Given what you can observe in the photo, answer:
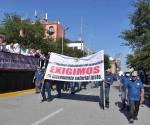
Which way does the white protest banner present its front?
toward the camera

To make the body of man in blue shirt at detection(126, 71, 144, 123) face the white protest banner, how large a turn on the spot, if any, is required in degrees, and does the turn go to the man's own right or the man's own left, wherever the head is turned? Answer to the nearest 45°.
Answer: approximately 135° to the man's own right

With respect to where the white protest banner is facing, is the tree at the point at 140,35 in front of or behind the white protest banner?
behind

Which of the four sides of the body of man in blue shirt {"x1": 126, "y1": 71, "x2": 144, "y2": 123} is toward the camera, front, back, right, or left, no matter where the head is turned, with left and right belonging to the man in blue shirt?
front

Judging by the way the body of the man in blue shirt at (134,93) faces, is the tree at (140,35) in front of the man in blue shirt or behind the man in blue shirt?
behind

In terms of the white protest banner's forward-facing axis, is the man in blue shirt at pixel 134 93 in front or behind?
in front

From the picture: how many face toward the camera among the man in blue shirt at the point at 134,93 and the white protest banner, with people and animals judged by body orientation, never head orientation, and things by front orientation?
2
